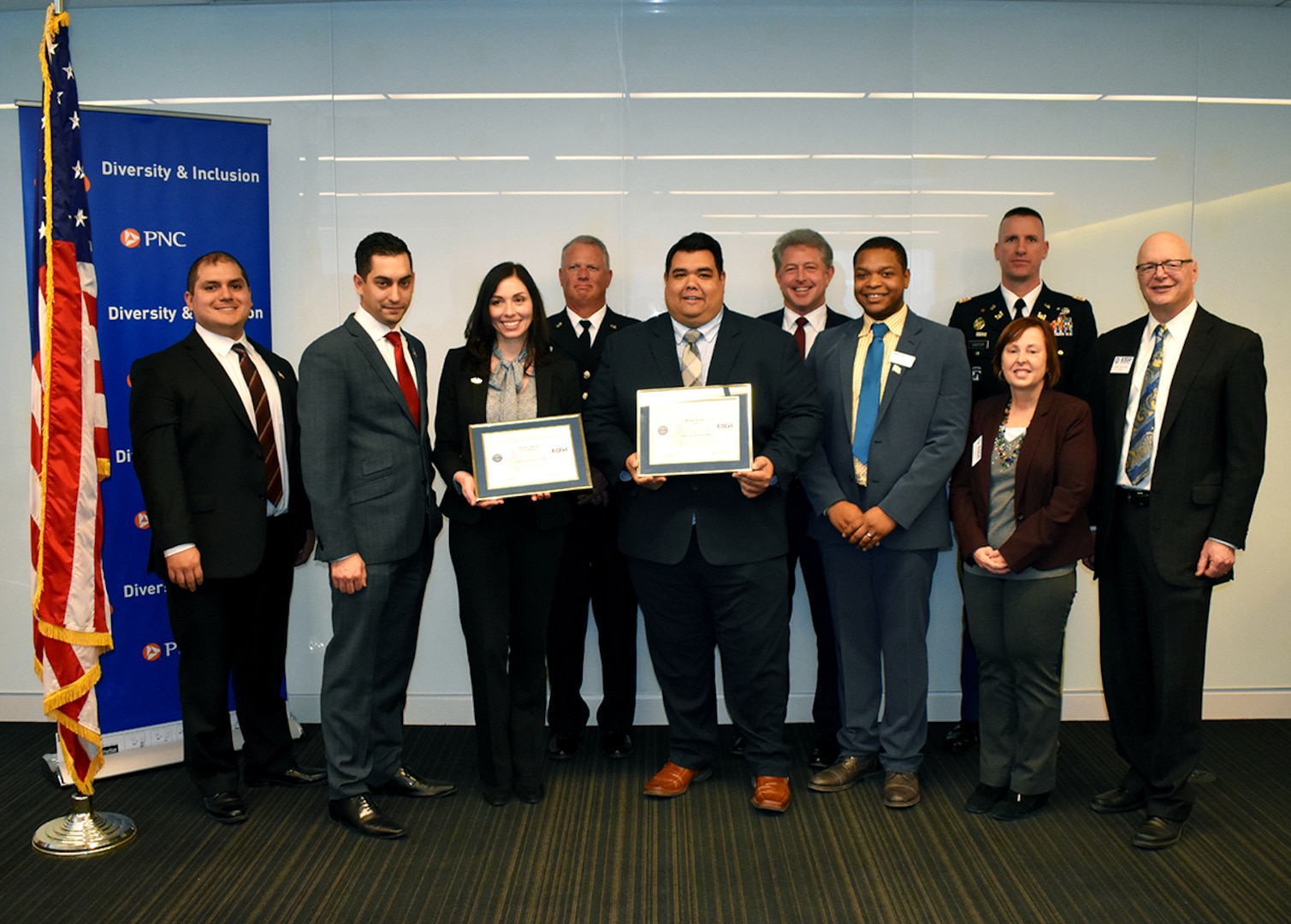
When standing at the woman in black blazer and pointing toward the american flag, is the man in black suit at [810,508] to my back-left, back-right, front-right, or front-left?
back-right

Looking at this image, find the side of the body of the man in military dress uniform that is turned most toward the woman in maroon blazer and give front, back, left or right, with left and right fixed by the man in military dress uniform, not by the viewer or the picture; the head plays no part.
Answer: front

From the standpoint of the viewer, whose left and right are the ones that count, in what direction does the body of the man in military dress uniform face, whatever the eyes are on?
facing the viewer

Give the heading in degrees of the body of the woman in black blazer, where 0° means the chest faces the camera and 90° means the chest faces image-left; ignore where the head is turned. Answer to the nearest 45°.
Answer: approximately 0°

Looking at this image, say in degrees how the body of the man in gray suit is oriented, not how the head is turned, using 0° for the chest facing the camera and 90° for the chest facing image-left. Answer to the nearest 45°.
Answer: approximately 315°

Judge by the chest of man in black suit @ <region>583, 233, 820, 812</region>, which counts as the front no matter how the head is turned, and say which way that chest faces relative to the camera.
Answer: toward the camera

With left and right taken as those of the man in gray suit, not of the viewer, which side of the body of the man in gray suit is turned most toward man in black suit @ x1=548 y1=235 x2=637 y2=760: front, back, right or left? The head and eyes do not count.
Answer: left

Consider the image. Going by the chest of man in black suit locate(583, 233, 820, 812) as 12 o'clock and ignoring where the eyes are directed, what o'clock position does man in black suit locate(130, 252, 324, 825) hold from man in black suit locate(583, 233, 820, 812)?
man in black suit locate(130, 252, 324, 825) is roughly at 3 o'clock from man in black suit locate(583, 233, 820, 812).

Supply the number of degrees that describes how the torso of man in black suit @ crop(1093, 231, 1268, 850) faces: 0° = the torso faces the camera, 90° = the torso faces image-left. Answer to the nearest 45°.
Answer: approximately 45°

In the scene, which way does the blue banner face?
toward the camera
